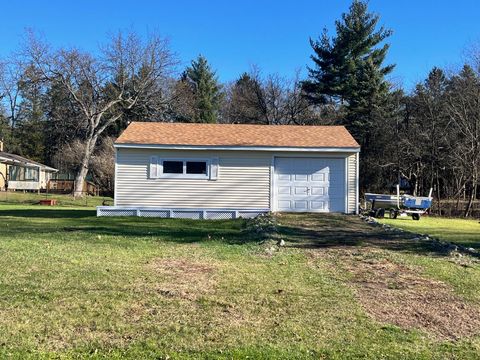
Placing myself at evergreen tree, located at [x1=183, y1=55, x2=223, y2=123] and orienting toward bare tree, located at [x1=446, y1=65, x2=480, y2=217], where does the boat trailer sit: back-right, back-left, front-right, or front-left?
front-right

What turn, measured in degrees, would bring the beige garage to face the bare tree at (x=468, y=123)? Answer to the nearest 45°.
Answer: approximately 135° to its left

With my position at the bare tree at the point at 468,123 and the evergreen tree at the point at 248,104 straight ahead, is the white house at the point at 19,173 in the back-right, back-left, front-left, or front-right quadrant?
front-left

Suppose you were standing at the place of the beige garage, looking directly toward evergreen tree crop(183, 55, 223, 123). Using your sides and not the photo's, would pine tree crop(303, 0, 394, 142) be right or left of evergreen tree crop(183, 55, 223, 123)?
right

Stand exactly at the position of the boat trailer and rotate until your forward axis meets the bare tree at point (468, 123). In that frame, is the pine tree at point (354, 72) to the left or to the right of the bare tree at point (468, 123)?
left

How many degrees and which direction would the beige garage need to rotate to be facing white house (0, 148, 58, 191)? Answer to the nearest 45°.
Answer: approximately 135° to its right

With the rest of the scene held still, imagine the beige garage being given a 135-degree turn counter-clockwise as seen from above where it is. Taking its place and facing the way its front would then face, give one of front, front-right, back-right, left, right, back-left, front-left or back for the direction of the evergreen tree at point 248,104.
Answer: front-left

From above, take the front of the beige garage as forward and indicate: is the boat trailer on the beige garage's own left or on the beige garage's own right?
on the beige garage's own left

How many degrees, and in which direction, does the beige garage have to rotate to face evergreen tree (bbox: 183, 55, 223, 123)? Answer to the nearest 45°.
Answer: approximately 180°

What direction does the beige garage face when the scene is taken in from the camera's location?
facing the viewer

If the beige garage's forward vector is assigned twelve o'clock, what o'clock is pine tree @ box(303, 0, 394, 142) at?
The pine tree is roughly at 7 o'clock from the beige garage.

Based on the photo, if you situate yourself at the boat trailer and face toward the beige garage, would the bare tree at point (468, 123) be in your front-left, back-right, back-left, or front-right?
back-right
